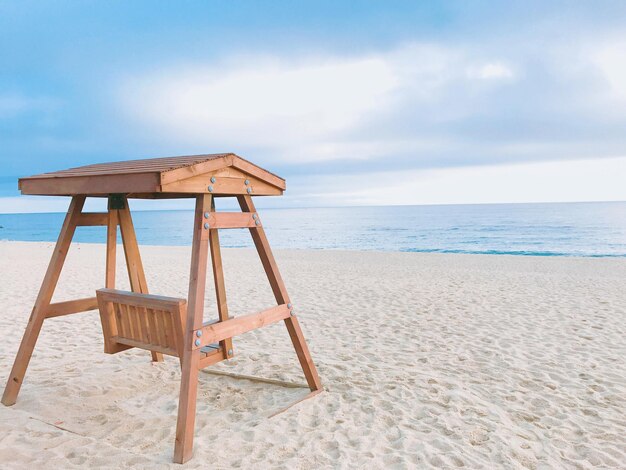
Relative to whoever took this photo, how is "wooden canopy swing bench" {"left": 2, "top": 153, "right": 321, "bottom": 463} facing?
facing away from the viewer and to the right of the viewer
